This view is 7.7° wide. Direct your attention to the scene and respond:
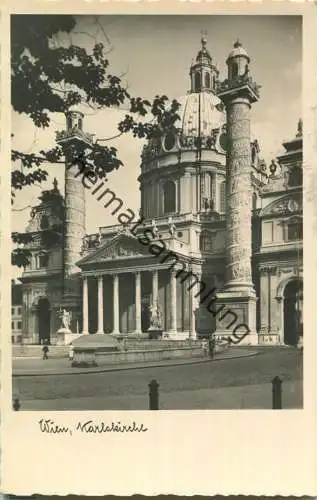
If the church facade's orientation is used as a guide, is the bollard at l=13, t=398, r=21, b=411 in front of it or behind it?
in front

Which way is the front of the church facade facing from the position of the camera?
facing the viewer and to the left of the viewer
